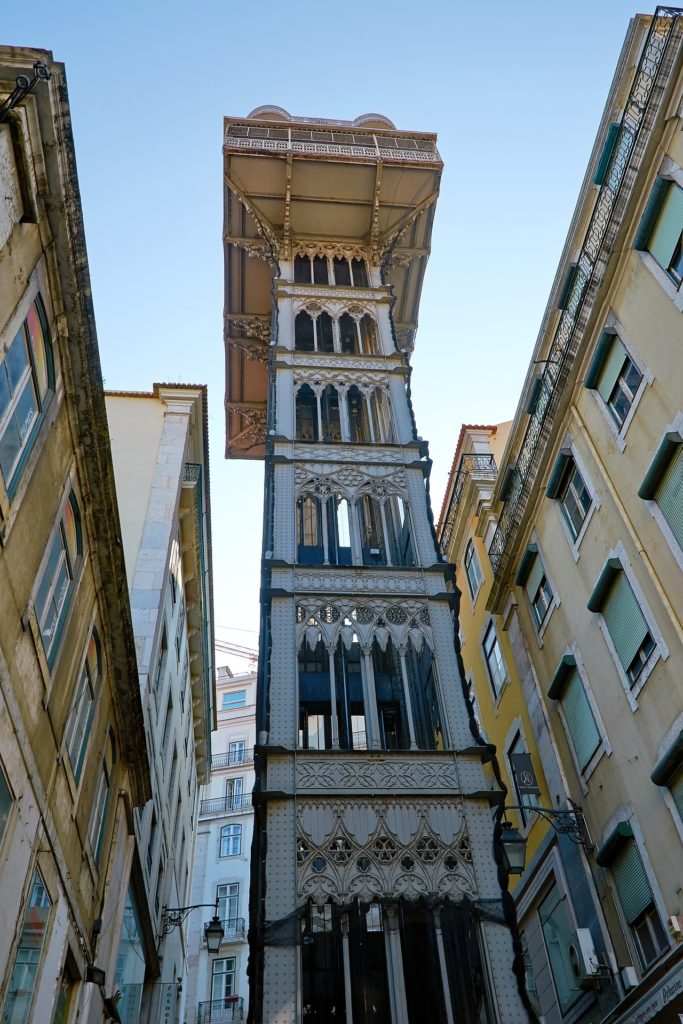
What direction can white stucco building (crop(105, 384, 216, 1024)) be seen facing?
to the viewer's right

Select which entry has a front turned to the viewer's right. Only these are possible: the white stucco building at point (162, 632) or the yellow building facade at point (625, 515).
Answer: the white stucco building

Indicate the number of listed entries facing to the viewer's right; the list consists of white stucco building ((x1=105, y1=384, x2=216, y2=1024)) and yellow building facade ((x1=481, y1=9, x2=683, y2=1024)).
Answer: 1

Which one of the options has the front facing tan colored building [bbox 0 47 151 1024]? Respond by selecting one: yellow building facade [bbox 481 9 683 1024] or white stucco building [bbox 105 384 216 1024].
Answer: the yellow building facade

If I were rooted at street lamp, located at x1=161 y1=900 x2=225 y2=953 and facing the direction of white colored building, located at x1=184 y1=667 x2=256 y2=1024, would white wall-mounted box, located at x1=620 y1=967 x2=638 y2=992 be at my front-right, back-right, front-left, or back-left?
back-right

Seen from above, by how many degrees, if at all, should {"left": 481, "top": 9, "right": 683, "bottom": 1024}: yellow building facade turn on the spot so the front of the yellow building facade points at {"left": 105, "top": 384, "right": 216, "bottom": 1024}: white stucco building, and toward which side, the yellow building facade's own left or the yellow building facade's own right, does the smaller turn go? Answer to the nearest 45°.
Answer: approximately 45° to the yellow building facade's own right

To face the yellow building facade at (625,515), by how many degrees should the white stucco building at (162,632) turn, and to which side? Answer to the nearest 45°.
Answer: approximately 45° to its right

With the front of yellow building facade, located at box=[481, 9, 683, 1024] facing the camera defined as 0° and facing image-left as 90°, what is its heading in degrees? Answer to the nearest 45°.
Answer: approximately 45°

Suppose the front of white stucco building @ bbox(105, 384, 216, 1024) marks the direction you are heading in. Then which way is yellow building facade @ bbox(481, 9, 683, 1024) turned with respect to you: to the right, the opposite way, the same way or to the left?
the opposite way

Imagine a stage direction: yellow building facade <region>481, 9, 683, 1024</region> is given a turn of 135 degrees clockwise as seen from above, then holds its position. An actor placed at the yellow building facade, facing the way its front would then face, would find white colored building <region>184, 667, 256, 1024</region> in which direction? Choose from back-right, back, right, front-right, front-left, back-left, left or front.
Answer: front-left

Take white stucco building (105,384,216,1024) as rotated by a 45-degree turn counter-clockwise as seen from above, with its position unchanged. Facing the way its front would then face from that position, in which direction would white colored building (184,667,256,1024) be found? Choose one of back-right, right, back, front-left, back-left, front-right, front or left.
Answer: front-left
